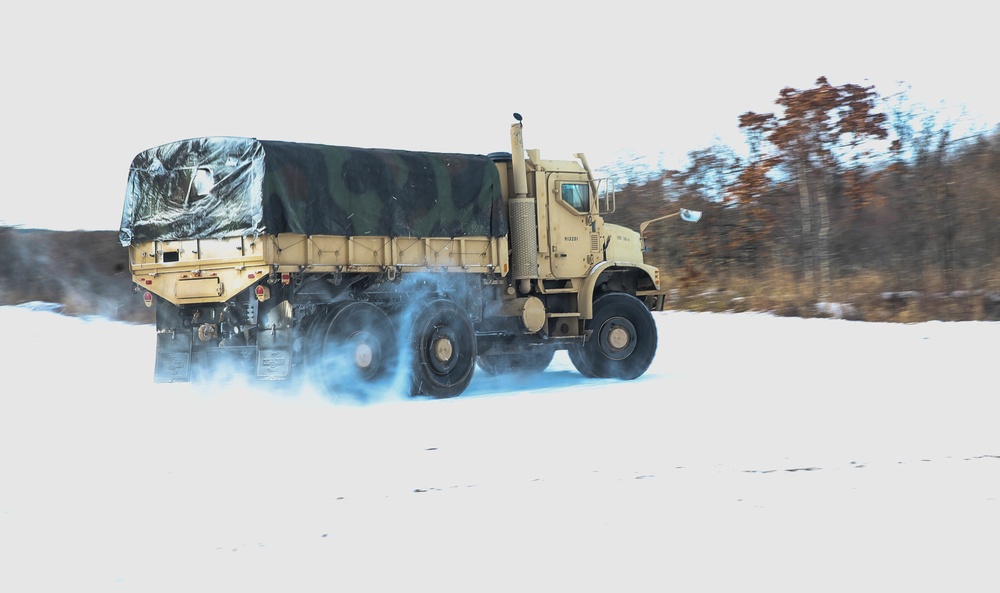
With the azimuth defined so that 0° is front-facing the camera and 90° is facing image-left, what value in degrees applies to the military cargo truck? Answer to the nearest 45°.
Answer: approximately 225°
